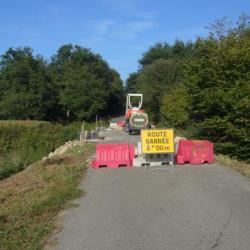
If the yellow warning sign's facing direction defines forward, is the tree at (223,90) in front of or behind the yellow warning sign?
behind

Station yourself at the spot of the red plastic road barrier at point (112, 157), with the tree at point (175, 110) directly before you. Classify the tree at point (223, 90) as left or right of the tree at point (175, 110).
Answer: right

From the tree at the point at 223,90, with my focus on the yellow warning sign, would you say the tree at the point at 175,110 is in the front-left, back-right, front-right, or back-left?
back-right

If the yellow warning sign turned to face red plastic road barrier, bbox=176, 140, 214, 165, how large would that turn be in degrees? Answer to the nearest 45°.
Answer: approximately 135° to its left

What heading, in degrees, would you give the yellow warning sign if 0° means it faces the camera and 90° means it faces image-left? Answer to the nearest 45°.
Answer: approximately 0°

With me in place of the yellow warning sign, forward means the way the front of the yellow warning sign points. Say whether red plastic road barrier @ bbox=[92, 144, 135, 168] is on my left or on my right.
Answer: on my right

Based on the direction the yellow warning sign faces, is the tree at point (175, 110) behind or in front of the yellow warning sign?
behind
